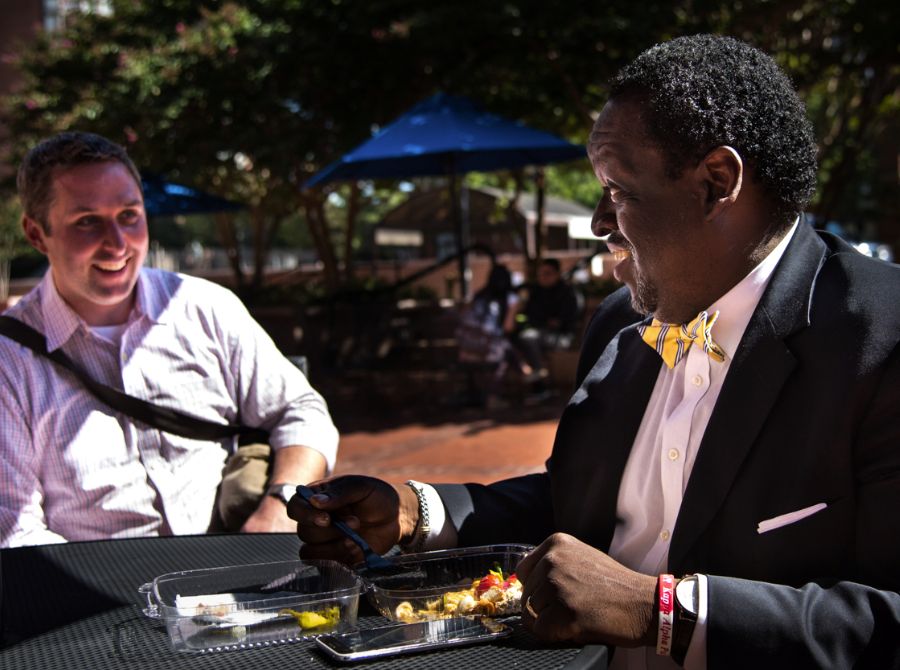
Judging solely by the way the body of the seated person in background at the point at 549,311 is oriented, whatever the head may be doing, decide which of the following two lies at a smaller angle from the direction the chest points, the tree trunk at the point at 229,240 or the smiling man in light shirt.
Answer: the smiling man in light shirt

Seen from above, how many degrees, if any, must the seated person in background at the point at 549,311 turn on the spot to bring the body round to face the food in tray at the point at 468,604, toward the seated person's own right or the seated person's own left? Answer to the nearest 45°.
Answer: approximately 45° to the seated person's own left

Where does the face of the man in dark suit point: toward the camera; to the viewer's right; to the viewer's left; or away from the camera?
to the viewer's left

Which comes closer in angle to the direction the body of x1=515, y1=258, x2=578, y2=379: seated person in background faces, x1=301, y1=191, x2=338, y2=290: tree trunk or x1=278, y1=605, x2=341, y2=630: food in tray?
the food in tray

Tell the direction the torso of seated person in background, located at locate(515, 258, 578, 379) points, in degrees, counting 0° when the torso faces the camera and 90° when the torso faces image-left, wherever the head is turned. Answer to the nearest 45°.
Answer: approximately 45°

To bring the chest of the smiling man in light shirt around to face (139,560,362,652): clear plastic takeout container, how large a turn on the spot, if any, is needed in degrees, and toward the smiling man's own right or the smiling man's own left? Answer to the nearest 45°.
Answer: approximately 45° to the smiling man's own right

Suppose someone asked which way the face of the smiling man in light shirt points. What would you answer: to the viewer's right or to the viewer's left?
to the viewer's right
